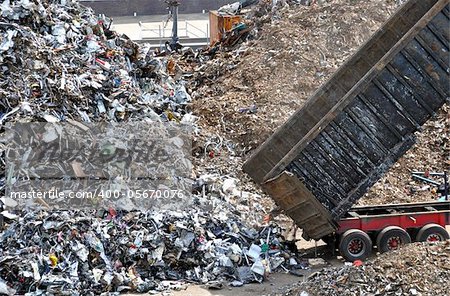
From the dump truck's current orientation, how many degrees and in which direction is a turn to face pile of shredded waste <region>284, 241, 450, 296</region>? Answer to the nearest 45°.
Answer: approximately 135° to its right

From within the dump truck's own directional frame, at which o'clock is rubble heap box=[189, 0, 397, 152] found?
The rubble heap is roughly at 8 o'clock from the dump truck.

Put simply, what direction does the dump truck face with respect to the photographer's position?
facing away from the viewer and to the right of the viewer

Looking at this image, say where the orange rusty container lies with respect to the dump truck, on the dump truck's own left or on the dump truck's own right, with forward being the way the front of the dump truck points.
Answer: on the dump truck's own left

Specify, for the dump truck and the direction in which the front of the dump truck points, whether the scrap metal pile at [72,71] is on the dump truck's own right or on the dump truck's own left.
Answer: on the dump truck's own left
